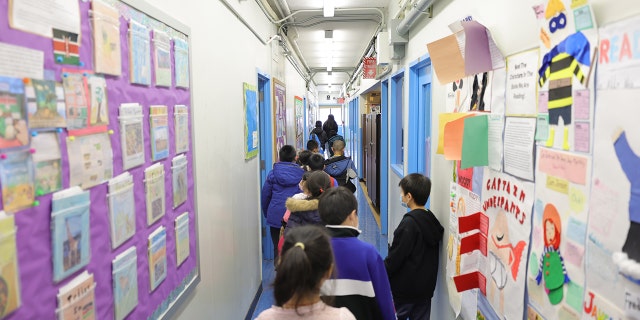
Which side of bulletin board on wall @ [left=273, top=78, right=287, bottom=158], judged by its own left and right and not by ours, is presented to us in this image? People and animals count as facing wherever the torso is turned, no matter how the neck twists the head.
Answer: right

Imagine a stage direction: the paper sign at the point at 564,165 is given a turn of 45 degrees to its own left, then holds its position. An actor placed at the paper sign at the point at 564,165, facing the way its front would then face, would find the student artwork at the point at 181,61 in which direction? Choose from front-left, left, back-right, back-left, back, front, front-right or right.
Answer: right

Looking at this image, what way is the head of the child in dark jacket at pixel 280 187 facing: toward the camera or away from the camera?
away from the camera

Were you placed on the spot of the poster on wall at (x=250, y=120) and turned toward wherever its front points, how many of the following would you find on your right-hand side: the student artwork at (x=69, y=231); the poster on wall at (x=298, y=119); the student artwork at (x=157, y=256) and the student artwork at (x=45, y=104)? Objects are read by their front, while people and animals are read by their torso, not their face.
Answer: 3

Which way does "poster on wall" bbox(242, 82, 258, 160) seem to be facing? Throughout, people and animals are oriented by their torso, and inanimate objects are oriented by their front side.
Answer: to the viewer's right

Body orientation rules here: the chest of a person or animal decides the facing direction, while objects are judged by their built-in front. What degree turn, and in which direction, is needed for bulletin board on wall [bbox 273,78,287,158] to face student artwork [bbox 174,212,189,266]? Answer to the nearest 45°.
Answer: approximately 90° to its right

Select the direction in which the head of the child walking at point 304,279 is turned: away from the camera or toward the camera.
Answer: away from the camera

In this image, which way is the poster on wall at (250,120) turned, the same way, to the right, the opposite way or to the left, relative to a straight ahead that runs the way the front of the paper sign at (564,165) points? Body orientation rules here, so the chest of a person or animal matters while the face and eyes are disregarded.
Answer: the opposite way

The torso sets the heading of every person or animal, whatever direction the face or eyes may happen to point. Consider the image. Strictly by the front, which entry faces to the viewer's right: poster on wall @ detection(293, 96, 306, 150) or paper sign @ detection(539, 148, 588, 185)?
the poster on wall

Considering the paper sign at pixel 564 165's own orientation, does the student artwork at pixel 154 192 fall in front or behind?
in front

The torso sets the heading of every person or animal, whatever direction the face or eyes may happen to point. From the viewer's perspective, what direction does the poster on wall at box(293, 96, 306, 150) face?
to the viewer's right

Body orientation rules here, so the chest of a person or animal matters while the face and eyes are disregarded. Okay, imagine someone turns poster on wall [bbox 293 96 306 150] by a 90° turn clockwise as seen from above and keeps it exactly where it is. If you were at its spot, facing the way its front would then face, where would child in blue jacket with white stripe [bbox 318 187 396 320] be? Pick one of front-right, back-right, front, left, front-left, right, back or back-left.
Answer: front

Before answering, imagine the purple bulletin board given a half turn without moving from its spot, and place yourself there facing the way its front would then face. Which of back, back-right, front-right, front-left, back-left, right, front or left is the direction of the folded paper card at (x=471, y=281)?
back-right

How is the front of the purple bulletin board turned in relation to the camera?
facing the viewer and to the right of the viewer

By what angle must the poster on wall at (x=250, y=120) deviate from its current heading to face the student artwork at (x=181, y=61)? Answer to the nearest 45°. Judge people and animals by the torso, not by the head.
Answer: approximately 90° to its right
